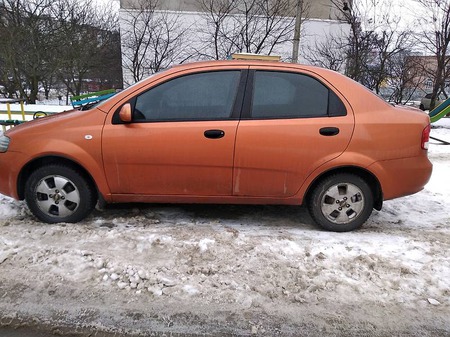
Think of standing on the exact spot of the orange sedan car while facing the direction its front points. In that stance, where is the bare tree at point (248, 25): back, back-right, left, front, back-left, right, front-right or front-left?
right

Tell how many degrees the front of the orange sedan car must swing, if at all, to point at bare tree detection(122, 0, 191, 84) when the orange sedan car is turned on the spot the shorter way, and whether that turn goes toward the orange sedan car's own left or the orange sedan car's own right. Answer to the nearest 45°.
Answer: approximately 90° to the orange sedan car's own right

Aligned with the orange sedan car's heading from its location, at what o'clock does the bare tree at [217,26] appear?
The bare tree is roughly at 3 o'clock from the orange sedan car.

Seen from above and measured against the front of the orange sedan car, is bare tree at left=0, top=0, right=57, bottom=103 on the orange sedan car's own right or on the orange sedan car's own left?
on the orange sedan car's own right

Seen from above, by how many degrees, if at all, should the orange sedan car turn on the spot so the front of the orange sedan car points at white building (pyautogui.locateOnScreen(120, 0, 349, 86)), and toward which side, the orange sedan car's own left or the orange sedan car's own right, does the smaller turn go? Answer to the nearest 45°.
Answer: approximately 90° to the orange sedan car's own right

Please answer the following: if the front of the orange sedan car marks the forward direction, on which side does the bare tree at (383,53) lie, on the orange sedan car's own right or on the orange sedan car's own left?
on the orange sedan car's own right

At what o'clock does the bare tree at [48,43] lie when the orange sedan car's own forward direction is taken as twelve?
The bare tree is roughly at 2 o'clock from the orange sedan car.

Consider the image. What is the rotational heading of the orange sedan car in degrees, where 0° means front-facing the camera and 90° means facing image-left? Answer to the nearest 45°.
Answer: approximately 90°
